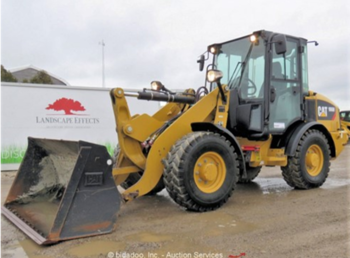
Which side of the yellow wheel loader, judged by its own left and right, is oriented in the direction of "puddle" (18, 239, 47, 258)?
front

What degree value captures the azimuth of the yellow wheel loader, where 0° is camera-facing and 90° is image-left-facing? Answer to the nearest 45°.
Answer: approximately 45°

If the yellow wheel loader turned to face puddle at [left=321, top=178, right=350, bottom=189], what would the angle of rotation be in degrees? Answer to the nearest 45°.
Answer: approximately 180°

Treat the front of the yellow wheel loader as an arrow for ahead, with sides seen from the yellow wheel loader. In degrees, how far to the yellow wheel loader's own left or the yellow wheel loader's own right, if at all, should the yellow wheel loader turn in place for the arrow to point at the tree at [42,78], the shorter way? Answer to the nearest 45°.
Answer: approximately 90° to the yellow wheel loader's own right

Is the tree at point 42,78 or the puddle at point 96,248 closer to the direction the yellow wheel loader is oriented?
the puddle

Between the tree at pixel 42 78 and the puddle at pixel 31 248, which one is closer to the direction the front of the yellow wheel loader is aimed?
the puddle

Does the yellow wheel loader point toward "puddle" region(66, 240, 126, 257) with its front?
yes

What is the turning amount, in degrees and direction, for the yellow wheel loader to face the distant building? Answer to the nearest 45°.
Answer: approximately 90° to its right
